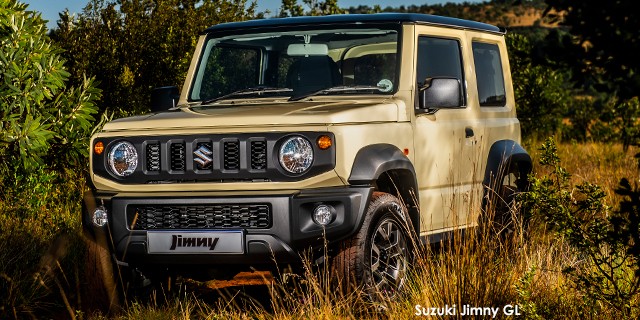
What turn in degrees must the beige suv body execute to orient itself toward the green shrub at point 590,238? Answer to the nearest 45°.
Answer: approximately 135° to its left

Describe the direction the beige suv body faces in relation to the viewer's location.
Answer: facing the viewer and to the left of the viewer

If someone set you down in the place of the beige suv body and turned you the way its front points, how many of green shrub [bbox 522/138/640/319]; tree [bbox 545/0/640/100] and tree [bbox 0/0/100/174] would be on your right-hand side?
1

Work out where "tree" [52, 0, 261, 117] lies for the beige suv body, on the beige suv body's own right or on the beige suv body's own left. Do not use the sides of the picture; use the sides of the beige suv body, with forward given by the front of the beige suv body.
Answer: on the beige suv body's own right

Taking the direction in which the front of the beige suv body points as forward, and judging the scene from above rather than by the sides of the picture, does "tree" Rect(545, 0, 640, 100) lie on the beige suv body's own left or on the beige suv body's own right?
on the beige suv body's own left

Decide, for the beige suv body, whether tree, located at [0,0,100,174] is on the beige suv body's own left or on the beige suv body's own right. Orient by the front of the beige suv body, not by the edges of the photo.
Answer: on the beige suv body's own right

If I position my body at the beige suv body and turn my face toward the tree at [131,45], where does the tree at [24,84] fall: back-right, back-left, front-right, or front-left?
front-left
